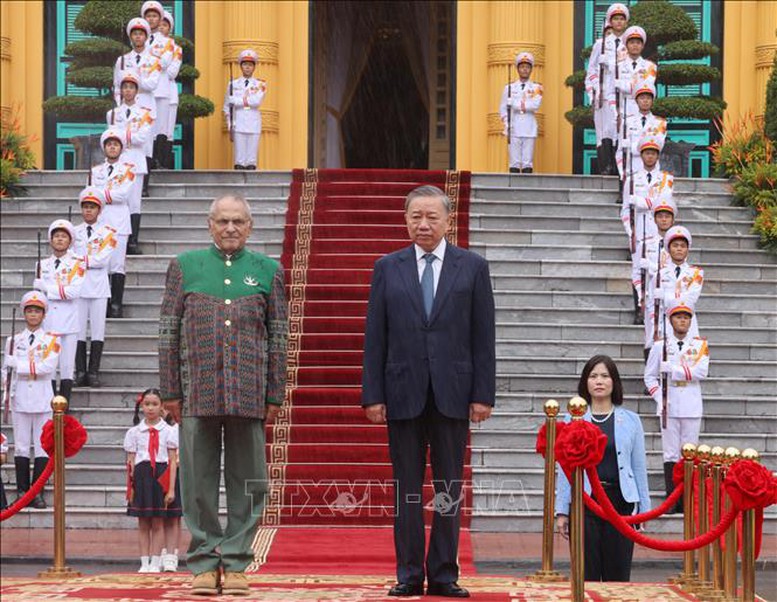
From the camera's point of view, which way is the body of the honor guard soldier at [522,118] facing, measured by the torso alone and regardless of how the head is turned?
toward the camera

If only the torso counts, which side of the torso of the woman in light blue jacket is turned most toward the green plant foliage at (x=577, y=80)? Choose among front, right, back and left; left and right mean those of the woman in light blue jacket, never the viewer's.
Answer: back

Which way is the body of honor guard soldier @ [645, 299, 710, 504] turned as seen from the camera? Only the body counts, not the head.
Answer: toward the camera

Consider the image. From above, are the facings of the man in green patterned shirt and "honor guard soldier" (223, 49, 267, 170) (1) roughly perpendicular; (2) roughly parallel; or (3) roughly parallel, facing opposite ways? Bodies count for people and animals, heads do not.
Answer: roughly parallel

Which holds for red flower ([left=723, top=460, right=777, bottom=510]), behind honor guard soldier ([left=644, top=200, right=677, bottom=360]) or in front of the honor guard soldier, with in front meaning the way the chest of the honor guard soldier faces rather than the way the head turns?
in front

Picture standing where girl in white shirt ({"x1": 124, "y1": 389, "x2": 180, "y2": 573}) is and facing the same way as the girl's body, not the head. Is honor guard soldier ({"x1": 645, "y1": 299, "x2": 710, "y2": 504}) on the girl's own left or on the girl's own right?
on the girl's own left

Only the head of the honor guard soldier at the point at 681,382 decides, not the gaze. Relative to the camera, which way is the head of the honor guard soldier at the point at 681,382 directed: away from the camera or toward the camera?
toward the camera

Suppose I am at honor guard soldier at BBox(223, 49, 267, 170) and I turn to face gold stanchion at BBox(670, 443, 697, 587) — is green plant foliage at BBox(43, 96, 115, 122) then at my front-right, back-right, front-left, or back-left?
back-right

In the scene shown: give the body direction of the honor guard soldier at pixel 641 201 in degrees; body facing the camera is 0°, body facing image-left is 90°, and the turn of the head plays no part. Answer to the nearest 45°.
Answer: approximately 0°

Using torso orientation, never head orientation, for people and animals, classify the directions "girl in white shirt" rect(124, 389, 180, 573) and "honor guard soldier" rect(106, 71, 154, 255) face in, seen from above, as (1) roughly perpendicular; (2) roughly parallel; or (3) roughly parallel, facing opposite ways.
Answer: roughly parallel

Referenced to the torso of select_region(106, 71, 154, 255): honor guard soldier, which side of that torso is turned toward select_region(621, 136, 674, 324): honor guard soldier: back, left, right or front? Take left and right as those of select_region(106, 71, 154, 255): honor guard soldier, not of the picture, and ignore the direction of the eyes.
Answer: left

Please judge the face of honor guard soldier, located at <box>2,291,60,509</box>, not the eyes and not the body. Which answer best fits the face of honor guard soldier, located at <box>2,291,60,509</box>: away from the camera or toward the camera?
toward the camera

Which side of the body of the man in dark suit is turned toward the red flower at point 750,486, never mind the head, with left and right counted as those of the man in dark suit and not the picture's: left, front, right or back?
left

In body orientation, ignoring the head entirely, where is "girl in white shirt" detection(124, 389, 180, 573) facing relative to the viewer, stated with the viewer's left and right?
facing the viewer

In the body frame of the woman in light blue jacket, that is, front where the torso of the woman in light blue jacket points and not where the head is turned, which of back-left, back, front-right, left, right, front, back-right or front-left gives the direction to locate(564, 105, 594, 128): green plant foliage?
back

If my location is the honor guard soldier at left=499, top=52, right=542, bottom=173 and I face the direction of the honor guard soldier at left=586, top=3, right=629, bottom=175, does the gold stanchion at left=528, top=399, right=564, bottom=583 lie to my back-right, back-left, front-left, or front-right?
front-right
